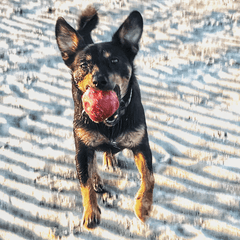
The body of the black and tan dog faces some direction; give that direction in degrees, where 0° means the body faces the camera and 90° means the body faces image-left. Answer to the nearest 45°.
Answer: approximately 0°
